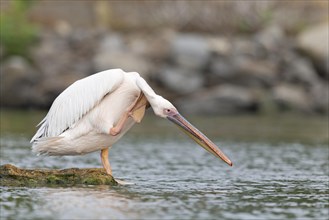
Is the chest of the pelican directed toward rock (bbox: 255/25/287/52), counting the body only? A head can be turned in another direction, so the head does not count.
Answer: no

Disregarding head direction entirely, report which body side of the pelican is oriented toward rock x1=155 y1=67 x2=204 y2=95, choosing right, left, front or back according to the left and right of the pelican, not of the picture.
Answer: left

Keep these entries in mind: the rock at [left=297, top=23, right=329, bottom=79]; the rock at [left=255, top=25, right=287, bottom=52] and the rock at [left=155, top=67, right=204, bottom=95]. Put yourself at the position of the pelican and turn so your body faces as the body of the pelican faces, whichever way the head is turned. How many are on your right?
0

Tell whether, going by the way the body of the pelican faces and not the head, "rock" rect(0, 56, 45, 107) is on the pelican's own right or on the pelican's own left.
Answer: on the pelican's own left

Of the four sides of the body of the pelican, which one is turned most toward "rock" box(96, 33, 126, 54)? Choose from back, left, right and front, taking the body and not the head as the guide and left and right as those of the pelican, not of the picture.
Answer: left

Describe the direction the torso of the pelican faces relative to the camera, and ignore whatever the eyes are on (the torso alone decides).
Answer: to the viewer's right
